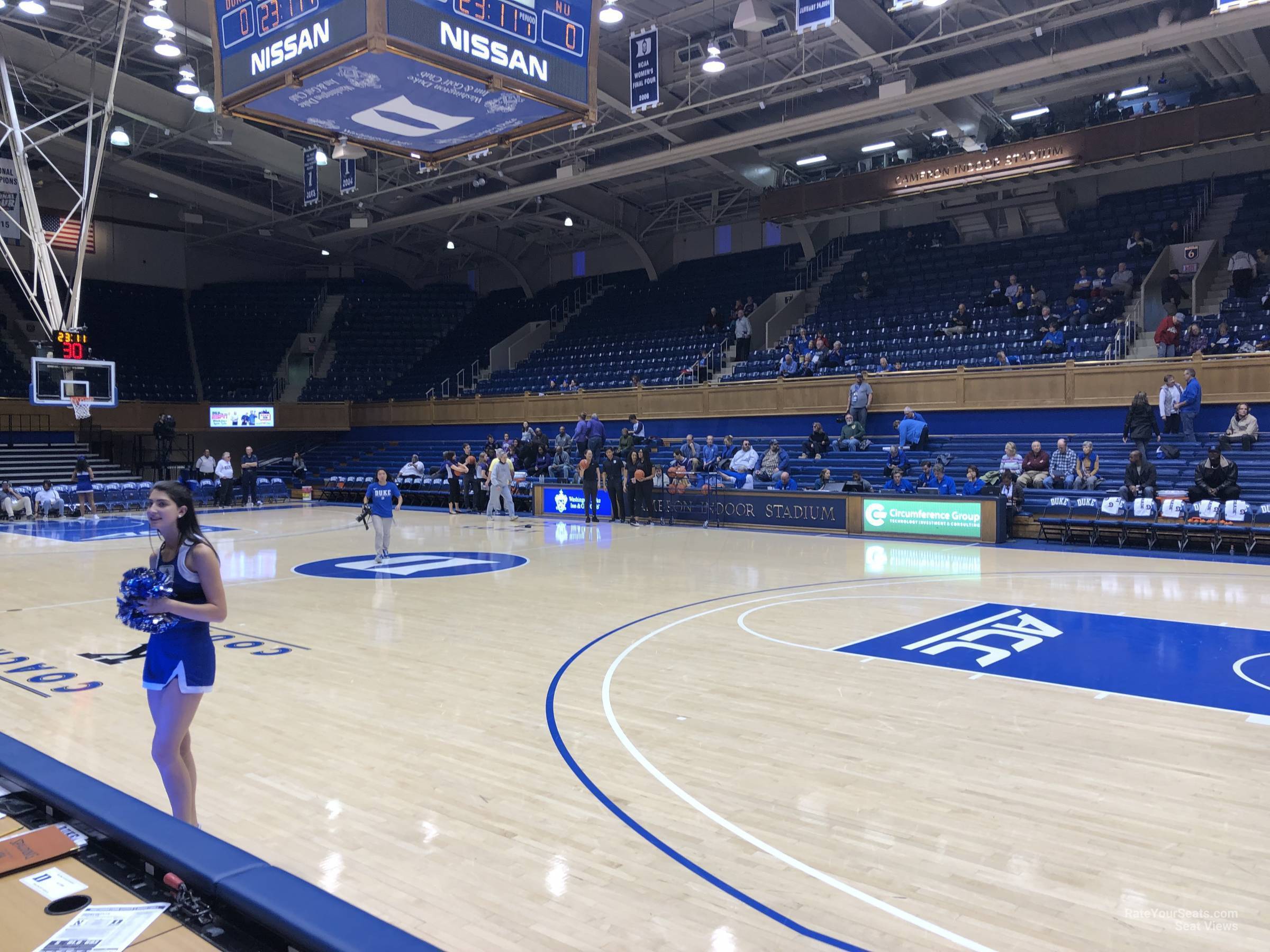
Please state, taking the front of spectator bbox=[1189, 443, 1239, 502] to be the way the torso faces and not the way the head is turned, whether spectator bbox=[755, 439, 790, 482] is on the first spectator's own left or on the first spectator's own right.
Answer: on the first spectator's own right

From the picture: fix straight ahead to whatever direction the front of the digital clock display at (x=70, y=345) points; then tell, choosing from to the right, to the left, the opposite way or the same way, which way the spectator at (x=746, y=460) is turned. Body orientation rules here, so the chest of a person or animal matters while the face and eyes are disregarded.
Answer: to the right

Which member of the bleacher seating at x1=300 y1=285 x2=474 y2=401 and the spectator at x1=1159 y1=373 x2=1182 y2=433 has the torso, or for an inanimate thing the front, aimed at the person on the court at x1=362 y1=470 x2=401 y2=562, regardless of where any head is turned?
the bleacher seating

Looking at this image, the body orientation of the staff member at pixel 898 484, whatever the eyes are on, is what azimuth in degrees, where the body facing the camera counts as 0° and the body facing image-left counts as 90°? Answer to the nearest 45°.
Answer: approximately 0°

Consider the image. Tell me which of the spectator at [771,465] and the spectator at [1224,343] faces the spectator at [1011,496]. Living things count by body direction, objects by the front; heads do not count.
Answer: the spectator at [1224,343]

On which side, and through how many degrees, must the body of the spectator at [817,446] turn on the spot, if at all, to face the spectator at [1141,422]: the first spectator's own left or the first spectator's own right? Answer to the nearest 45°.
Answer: approximately 90° to the first spectator's own left

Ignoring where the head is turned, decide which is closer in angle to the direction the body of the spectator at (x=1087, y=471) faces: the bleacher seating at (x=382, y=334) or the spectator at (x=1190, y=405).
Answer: the bleacher seating

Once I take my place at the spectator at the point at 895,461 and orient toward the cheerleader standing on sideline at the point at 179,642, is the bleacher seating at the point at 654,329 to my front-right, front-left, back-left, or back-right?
back-right

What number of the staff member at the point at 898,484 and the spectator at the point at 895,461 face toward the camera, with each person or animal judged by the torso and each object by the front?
2
